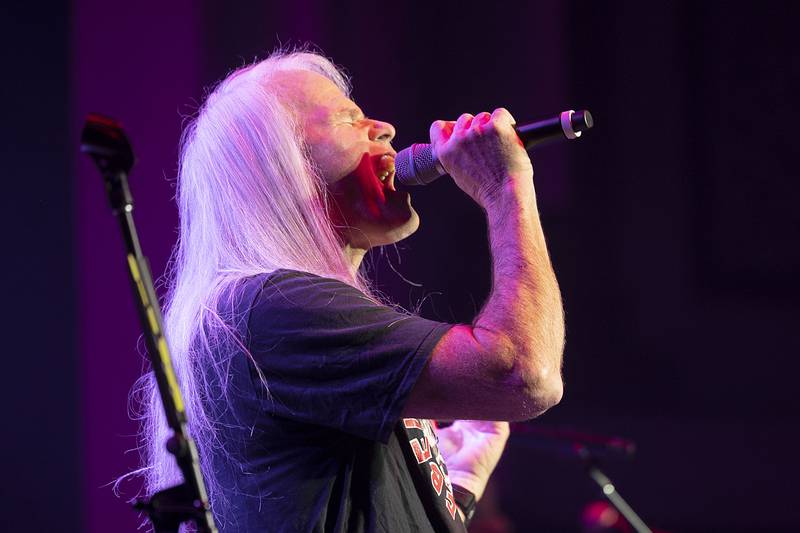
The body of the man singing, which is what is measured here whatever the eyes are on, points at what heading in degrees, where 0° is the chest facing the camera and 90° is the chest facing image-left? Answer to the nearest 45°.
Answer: approximately 270°

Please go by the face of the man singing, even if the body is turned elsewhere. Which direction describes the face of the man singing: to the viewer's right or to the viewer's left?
to the viewer's right
